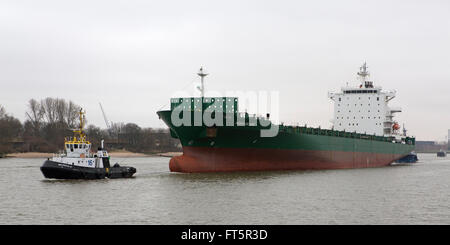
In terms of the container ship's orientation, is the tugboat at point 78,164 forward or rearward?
forward

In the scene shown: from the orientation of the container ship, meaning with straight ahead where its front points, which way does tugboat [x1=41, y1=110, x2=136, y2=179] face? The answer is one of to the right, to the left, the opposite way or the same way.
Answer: the same way

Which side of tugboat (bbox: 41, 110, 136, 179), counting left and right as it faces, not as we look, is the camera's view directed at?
left

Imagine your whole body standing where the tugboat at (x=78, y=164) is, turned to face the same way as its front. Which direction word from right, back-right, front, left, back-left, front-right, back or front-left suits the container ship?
back

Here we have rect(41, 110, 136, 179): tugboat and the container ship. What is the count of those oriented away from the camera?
0
